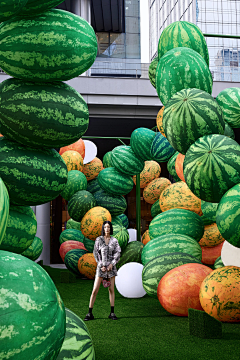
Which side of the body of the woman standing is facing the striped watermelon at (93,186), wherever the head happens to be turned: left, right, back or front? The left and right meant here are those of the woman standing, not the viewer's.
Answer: back

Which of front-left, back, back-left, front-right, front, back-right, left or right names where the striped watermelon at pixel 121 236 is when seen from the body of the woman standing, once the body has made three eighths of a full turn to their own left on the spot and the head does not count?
front-left

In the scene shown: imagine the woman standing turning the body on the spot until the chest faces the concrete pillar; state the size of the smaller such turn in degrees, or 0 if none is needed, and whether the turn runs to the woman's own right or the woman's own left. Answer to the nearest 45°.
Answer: approximately 180°

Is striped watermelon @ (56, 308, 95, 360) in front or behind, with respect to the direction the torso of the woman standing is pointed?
in front

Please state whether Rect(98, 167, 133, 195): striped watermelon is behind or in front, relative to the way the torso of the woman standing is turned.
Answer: behind

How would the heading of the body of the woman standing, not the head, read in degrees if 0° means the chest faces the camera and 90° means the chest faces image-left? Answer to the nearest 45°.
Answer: approximately 0°

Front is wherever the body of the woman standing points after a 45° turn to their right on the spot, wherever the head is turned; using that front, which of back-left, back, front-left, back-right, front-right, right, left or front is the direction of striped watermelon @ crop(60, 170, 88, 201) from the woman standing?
back-right

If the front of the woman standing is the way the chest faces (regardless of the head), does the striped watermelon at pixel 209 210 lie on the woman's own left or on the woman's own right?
on the woman's own left

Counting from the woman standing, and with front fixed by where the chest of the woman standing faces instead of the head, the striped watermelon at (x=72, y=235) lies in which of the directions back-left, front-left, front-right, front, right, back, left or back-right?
back

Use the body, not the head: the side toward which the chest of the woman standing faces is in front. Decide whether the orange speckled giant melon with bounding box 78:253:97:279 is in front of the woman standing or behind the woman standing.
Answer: behind

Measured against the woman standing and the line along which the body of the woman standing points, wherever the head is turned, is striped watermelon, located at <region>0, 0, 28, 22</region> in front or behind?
in front
